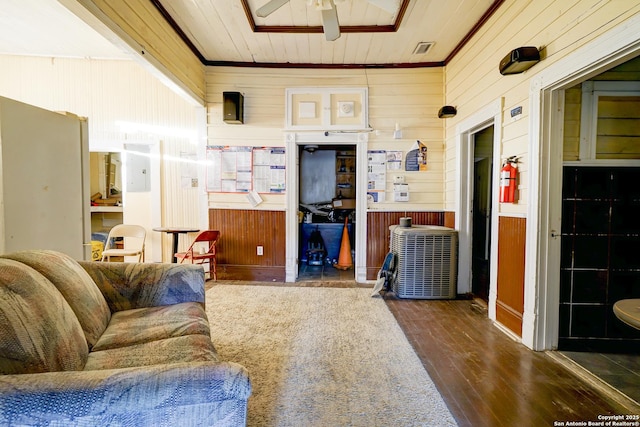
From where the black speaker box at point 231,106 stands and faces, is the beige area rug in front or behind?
in front

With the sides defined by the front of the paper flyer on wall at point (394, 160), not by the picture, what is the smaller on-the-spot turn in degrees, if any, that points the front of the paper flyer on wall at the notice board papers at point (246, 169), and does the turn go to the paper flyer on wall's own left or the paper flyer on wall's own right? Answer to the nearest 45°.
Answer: approximately 90° to the paper flyer on wall's own right

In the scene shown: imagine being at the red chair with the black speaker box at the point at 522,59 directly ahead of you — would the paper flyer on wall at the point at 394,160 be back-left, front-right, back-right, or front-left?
front-left

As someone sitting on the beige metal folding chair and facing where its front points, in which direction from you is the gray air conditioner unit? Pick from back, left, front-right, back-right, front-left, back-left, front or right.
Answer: left

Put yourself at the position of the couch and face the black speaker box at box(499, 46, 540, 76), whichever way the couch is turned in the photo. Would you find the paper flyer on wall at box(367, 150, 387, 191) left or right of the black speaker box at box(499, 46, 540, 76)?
left

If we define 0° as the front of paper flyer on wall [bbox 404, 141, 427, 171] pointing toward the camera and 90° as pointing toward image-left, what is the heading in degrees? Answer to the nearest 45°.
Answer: approximately 0°

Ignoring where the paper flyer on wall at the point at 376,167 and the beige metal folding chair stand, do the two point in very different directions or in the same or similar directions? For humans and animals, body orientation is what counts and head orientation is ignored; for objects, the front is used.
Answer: same or similar directions

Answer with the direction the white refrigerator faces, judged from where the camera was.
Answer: facing away from the viewer and to the right of the viewer

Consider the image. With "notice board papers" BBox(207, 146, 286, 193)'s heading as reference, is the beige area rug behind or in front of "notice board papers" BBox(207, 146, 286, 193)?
in front

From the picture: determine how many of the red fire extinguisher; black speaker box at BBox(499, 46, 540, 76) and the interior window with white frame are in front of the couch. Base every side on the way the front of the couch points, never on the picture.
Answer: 3

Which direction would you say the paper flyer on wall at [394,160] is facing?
toward the camera

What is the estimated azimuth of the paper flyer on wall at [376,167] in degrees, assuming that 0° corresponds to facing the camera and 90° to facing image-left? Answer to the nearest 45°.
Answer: approximately 0°

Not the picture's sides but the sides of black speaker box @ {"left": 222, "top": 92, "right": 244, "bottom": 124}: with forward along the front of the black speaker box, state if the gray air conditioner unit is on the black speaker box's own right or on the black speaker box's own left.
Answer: on the black speaker box's own left

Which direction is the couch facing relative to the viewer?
to the viewer's right

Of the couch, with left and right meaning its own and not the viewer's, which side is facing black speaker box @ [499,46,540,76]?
front

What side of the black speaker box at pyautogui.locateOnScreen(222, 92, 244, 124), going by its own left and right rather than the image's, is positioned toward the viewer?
front

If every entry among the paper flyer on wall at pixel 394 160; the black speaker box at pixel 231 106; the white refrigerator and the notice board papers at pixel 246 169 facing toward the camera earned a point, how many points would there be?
3
